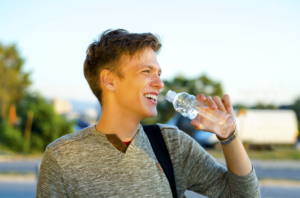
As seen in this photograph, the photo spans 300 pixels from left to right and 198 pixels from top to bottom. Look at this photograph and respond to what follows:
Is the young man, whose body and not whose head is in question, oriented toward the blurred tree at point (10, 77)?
no

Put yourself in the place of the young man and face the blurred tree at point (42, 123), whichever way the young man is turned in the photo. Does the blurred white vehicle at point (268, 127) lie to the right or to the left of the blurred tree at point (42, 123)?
right

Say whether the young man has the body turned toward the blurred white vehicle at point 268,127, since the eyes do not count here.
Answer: no

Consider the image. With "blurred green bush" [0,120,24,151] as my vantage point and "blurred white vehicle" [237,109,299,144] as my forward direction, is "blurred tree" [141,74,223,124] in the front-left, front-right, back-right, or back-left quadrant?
front-left

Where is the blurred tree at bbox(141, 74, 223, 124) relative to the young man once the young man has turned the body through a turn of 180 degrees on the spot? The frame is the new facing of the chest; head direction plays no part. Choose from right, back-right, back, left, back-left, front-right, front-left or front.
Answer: front-right

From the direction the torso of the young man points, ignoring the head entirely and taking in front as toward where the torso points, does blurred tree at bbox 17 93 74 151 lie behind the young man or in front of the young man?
behind

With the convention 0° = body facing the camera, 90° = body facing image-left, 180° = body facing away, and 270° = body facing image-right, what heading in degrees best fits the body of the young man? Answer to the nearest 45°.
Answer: approximately 315°
